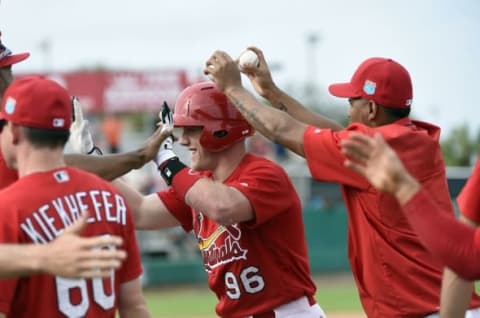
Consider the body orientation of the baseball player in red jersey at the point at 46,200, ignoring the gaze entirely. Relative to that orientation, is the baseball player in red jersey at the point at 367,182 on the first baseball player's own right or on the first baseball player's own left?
on the first baseball player's own right

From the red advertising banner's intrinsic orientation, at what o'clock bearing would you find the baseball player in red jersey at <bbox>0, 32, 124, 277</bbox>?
The baseball player in red jersey is roughly at 12 o'clock from the red advertising banner.

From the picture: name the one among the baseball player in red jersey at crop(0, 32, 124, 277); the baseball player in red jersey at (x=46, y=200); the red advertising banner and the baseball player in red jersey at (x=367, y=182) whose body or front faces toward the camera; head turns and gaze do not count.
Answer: the red advertising banner
